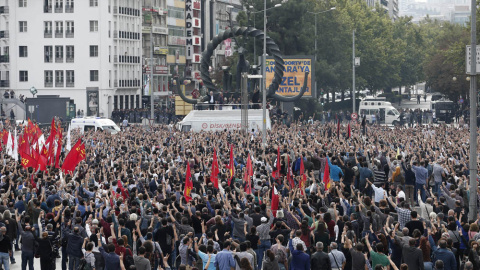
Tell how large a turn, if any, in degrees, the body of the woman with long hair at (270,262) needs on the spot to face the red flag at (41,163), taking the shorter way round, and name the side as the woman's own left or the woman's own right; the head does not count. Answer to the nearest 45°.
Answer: approximately 45° to the woman's own left

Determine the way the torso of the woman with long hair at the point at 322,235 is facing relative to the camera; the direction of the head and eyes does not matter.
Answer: away from the camera

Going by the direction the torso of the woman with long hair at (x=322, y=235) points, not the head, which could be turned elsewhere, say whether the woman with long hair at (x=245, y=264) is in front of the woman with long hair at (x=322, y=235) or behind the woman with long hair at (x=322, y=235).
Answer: behind

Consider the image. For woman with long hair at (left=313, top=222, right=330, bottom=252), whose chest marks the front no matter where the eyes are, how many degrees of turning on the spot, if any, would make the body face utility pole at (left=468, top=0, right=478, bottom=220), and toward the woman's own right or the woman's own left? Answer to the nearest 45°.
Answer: approximately 45° to the woman's own right

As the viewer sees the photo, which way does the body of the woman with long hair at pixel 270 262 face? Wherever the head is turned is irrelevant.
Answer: away from the camera

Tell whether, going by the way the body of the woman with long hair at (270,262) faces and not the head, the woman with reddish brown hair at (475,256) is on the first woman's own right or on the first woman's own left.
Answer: on the first woman's own right

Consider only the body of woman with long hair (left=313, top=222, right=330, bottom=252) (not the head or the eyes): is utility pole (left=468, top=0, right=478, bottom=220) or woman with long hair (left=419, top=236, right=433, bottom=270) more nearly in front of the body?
the utility pole

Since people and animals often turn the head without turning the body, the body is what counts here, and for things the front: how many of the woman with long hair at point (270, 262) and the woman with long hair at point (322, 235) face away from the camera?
2

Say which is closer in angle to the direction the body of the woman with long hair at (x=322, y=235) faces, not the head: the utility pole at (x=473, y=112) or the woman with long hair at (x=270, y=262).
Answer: the utility pole

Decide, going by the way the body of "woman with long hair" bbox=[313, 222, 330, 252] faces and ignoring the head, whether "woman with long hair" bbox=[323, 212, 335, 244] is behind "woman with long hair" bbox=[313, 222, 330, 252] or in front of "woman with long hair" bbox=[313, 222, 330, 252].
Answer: in front
